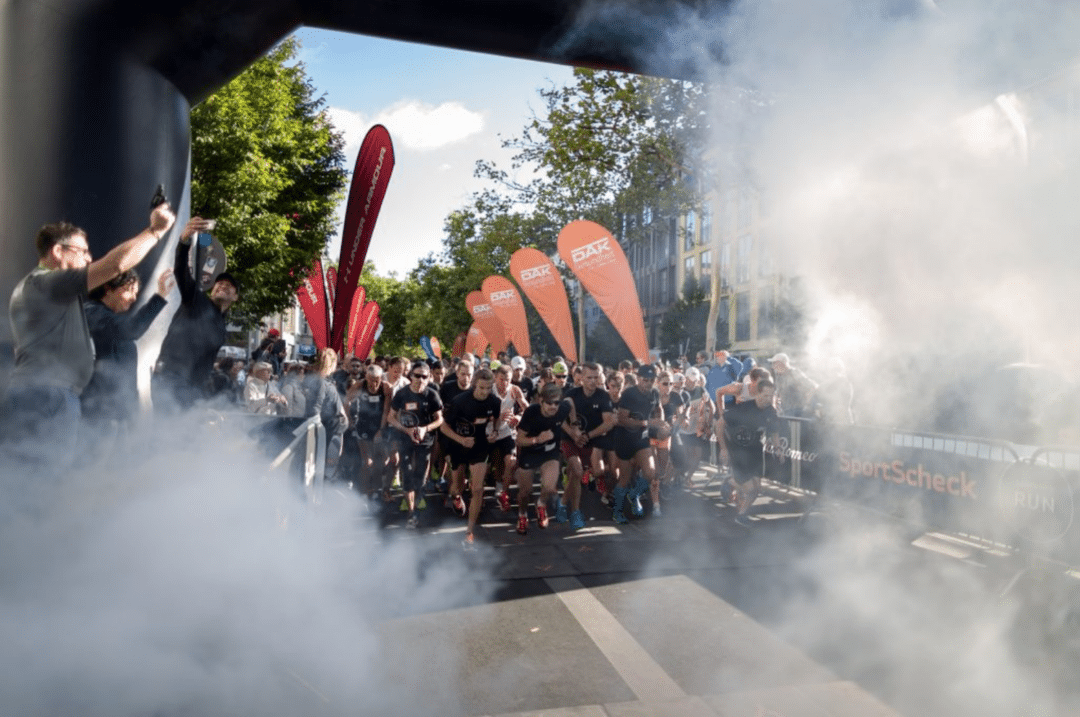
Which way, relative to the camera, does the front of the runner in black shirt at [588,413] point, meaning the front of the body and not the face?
toward the camera

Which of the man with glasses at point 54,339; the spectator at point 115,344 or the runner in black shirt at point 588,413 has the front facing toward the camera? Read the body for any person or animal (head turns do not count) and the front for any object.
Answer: the runner in black shirt

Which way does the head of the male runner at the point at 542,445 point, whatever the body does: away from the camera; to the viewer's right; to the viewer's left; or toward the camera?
toward the camera

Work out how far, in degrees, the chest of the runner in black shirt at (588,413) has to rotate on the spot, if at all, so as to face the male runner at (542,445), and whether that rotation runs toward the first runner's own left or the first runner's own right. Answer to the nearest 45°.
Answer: approximately 45° to the first runner's own right

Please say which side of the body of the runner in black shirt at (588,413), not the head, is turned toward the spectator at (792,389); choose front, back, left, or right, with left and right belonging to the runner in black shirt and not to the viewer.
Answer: left

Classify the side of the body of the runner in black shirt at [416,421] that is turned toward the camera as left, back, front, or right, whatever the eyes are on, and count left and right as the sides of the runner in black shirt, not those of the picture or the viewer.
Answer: front

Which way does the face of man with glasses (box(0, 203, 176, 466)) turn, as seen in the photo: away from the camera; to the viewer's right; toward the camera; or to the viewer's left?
to the viewer's right

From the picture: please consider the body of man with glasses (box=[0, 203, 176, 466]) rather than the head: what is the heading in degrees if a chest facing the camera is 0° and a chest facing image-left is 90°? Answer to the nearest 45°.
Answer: approximately 270°

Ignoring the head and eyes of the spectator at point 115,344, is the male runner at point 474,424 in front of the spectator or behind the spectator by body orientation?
in front

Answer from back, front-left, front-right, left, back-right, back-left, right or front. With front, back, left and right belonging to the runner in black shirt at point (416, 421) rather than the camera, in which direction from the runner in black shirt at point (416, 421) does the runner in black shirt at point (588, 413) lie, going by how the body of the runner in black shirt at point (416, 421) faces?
left

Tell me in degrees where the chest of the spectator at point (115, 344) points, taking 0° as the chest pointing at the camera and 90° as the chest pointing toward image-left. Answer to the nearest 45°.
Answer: approximately 270°
